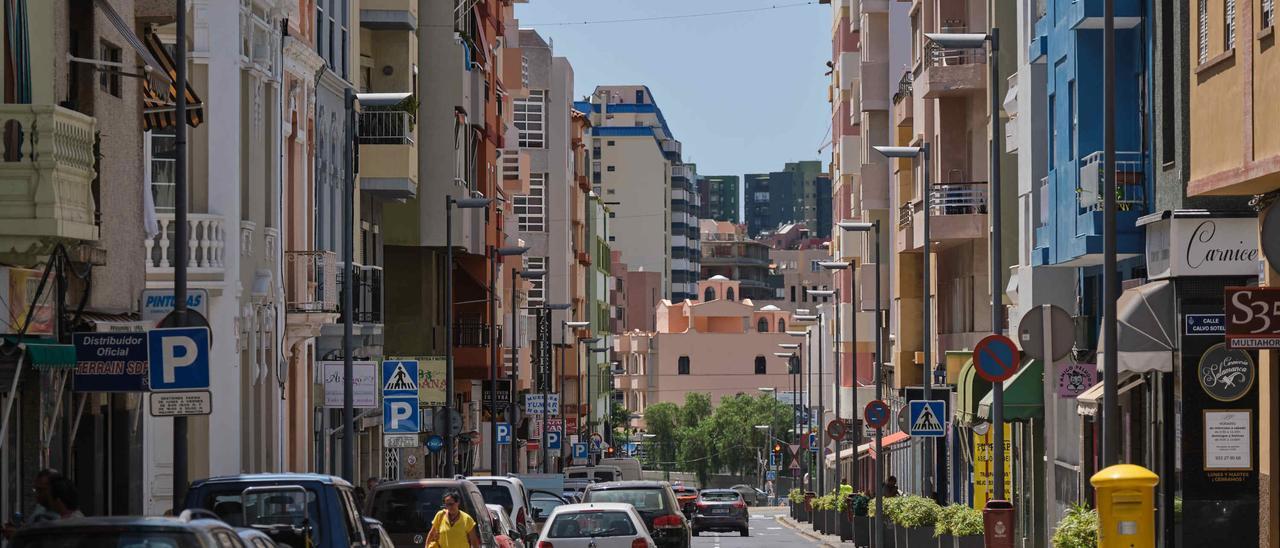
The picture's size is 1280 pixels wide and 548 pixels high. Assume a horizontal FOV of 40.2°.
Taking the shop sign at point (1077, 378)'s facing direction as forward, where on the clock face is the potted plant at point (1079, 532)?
The potted plant is roughly at 12 o'clock from the shop sign.

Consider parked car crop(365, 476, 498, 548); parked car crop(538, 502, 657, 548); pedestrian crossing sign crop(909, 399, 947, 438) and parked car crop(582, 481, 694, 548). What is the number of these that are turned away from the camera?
3

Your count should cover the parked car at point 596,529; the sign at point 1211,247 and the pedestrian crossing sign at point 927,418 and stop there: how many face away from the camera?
1

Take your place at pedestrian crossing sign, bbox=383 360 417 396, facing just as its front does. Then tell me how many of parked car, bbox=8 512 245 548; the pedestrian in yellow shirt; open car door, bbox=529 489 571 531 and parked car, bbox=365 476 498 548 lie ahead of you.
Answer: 3

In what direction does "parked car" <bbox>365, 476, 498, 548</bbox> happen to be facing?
away from the camera

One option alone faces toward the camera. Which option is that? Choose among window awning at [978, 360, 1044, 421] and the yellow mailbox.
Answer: the yellow mailbox

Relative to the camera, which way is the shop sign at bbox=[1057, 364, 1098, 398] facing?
toward the camera

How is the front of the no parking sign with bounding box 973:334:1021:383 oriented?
toward the camera

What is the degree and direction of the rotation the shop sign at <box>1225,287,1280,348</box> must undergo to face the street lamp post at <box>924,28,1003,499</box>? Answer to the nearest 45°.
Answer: approximately 180°

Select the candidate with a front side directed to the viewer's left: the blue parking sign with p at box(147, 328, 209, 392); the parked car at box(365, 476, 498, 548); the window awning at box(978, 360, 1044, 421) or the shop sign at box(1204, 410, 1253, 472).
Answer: the window awning

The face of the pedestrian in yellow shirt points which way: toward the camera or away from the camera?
toward the camera

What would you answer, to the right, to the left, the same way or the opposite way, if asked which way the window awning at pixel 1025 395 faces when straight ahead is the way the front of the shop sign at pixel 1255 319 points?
to the right

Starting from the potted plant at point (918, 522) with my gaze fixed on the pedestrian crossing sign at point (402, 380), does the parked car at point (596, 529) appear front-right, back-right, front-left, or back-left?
front-left

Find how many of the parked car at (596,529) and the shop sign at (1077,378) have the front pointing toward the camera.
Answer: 1

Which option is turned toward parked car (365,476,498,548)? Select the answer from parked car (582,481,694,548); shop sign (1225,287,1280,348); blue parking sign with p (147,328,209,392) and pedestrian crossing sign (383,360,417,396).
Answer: the pedestrian crossing sign

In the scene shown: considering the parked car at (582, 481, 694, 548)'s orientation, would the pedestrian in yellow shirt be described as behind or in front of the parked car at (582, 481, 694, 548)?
behind

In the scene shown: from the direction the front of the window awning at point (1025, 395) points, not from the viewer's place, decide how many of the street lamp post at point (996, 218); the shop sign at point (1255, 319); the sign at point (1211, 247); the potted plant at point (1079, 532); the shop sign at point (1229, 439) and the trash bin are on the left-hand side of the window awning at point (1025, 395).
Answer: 6

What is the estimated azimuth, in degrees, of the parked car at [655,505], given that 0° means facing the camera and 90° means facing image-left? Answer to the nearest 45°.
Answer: approximately 180°
